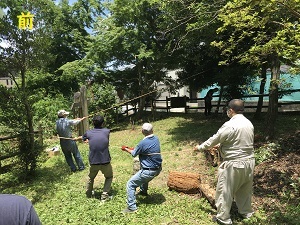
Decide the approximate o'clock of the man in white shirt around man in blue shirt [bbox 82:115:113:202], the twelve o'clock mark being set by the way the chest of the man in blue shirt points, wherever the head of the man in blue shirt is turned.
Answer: The man in white shirt is roughly at 4 o'clock from the man in blue shirt.

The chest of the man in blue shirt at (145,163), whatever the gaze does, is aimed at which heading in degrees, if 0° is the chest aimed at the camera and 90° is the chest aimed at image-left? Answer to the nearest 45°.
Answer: approximately 135°

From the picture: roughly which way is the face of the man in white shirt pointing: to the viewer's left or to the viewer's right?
to the viewer's left

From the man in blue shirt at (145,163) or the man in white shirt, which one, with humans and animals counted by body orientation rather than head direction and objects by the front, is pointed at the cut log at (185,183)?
the man in white shirt

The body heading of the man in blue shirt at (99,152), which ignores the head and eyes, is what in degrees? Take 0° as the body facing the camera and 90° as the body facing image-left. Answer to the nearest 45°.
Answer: approximately 180°

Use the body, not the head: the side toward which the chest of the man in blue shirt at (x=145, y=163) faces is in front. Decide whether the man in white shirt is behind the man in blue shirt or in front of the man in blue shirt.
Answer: behind

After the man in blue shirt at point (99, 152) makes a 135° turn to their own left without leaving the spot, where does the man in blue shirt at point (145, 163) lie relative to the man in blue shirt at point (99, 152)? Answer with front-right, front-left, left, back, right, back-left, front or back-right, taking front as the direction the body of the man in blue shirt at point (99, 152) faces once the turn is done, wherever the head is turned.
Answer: left

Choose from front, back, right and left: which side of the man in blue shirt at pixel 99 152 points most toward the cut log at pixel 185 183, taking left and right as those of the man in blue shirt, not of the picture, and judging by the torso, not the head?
right

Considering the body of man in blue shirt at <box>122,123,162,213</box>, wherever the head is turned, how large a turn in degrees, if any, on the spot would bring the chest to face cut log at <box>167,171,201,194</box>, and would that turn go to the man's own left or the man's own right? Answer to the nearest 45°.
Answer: approximately 90° to the man's own right

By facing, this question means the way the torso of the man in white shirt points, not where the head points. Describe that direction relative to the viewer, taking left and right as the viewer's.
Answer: facing away from the viewer and to the left of the viewer
